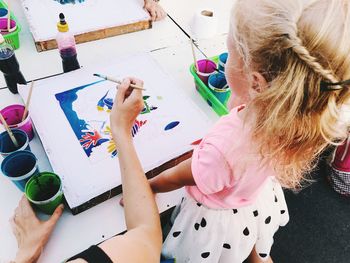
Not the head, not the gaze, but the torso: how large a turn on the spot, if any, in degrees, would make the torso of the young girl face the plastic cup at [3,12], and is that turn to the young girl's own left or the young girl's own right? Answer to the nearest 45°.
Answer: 0° — they already face it

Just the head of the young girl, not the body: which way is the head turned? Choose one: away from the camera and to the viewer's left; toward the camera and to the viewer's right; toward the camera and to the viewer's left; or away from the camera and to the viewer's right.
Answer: away from the camera and to the viewer's left

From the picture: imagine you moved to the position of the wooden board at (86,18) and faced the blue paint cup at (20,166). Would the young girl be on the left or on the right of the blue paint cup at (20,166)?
left

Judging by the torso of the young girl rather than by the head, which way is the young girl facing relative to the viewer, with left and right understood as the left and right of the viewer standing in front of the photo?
facing away from the viewer and to the left of the viewer

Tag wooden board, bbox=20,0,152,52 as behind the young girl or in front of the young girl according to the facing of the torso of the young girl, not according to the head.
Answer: in front

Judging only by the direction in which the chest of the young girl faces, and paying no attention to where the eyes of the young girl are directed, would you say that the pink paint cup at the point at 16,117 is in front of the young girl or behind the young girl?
in front

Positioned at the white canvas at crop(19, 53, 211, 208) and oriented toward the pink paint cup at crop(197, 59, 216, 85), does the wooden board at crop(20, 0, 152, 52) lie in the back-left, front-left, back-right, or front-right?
front-left
